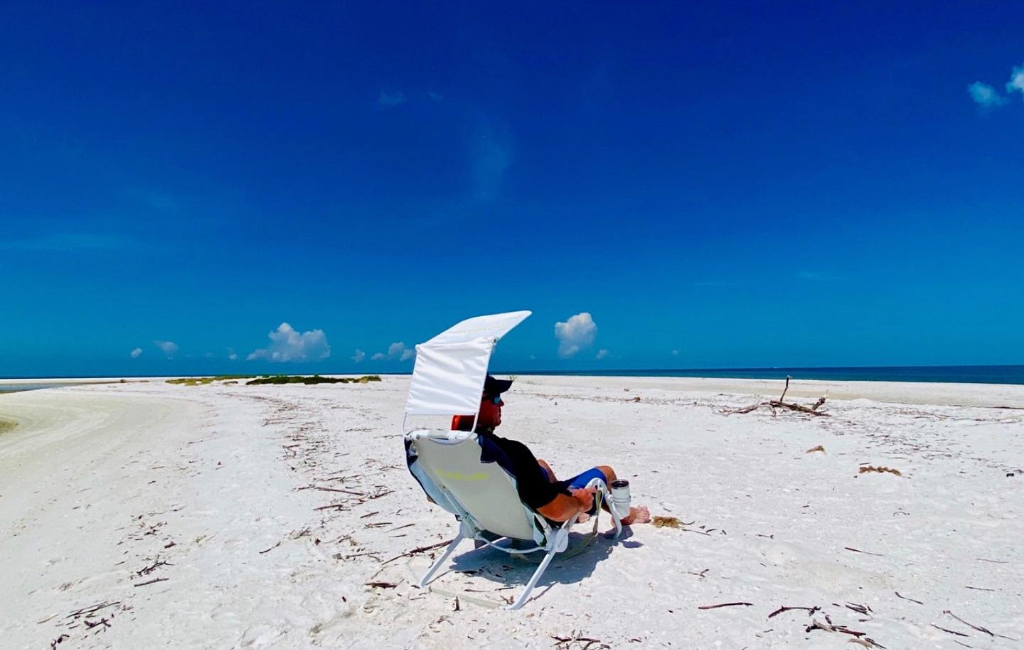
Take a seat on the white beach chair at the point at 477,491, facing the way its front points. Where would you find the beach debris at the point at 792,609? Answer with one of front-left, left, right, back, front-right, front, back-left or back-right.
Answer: front-right

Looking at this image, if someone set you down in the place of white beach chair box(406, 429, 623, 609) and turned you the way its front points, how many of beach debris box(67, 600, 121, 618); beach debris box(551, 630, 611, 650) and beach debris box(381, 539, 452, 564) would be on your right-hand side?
1

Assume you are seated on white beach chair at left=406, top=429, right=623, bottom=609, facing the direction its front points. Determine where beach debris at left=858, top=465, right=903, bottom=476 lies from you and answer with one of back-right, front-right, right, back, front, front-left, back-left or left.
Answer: front

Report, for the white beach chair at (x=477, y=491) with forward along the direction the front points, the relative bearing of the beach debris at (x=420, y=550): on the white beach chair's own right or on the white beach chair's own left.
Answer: on the white beach chair's own left

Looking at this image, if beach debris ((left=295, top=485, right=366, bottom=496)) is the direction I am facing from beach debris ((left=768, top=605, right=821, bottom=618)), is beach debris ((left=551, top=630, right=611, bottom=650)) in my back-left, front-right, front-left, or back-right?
front-left

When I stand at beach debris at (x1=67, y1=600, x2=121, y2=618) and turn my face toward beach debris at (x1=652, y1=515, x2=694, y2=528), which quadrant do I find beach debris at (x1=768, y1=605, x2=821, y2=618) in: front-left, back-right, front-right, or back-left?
front-right

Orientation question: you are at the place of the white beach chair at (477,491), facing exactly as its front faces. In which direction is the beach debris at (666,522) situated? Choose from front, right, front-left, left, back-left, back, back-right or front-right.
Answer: front

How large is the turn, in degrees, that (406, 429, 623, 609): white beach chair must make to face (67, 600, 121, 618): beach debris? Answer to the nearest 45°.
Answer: approximately 135° to its left

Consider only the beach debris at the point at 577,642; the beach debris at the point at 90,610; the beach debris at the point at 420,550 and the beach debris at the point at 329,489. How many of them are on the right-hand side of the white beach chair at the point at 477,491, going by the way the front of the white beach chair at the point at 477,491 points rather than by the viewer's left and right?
1

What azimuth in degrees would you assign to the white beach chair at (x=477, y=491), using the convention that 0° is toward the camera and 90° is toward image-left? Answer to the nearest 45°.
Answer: approximately 225°

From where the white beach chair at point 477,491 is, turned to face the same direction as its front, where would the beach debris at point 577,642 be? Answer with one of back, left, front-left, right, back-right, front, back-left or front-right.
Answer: right

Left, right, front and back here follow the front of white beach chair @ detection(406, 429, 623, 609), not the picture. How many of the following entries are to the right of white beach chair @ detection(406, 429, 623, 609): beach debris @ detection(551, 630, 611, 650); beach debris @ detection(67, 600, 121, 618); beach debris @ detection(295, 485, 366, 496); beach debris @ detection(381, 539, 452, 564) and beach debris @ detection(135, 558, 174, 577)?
1

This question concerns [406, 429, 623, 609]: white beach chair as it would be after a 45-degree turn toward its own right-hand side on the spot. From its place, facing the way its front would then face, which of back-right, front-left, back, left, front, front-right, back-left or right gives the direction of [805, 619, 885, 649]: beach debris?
front

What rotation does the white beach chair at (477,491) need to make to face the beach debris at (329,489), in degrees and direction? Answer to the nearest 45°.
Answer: approximately 90° to its left

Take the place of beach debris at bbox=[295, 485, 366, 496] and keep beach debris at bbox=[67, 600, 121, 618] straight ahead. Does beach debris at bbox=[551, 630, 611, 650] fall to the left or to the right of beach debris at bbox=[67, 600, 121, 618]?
left
